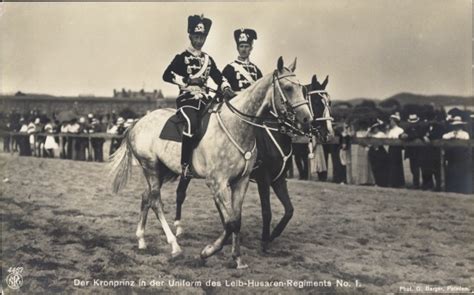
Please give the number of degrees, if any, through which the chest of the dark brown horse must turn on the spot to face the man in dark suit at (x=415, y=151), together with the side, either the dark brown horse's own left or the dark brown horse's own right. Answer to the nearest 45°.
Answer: approximately 90° to the dark brown horse's own left

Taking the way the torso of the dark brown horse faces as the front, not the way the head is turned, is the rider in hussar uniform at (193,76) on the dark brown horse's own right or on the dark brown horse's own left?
on the dark brown horse's own right

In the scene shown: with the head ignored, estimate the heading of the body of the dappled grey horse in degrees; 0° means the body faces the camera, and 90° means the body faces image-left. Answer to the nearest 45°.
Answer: approximately 315°

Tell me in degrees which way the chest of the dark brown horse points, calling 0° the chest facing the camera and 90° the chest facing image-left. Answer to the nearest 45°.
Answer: approximately 315°

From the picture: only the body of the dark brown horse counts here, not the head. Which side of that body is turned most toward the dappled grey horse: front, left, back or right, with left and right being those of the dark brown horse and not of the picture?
right

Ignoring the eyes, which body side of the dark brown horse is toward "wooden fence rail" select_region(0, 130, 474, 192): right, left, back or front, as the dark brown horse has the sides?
left

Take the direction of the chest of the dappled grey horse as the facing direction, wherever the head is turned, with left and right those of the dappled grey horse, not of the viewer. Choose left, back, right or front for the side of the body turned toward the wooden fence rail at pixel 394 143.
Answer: left

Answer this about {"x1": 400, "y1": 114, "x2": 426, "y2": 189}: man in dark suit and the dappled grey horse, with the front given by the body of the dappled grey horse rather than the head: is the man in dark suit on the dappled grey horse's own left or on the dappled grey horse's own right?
on the dappled grey horse's own left
